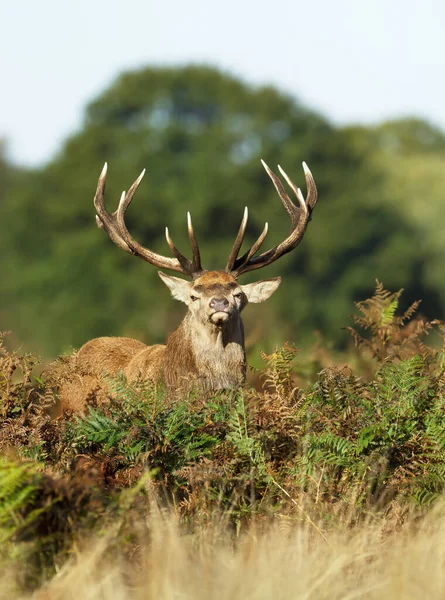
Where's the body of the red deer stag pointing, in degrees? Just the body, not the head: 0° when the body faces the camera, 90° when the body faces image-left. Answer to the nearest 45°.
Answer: approximately 315°
